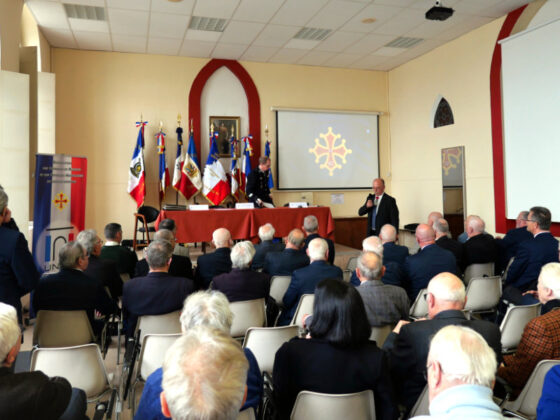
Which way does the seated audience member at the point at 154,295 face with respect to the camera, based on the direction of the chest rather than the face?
away from the camera

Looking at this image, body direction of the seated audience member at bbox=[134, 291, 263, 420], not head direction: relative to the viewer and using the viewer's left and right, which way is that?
facing away from the viewer

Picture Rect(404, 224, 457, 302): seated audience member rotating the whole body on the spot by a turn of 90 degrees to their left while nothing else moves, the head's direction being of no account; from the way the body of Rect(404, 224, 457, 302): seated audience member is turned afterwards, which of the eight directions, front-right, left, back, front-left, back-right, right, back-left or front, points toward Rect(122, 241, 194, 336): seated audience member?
front

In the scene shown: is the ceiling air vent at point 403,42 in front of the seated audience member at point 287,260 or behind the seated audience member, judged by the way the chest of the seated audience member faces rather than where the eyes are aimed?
in front

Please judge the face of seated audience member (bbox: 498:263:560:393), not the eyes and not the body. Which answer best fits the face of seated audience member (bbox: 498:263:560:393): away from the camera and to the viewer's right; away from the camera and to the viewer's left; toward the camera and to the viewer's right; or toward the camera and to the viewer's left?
away from the camera and to the viewer's left

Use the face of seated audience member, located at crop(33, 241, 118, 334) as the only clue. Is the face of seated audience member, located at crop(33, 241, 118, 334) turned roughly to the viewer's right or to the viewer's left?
to the viewer's right

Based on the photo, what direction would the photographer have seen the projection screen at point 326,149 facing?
facing the viewer

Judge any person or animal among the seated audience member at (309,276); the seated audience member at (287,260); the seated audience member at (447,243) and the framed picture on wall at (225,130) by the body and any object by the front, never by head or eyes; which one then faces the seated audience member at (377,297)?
the framed picture on wall

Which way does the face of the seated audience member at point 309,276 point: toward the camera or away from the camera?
away from the camera

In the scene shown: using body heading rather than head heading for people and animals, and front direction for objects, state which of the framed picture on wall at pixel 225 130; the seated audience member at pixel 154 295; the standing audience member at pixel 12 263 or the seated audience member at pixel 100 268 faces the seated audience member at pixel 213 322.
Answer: the framed picture on wall

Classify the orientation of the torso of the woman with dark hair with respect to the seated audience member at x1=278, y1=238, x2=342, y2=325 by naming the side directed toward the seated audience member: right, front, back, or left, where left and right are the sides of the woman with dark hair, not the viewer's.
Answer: front

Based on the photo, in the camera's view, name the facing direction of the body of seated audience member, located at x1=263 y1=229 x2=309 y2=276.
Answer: away from the camera

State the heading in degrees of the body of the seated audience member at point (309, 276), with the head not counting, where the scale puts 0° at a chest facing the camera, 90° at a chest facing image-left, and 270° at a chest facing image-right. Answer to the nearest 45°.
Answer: approximately 180°

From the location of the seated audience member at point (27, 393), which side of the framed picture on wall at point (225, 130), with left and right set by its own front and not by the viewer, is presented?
front

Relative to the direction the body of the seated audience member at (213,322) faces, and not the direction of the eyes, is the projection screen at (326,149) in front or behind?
in front

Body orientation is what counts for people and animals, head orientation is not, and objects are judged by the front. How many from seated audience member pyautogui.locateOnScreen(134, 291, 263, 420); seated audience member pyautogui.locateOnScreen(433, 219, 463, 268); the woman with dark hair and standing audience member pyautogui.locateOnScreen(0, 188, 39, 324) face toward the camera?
0

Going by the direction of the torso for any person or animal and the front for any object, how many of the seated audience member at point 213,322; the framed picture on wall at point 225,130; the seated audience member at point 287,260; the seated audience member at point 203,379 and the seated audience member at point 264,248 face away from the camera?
4

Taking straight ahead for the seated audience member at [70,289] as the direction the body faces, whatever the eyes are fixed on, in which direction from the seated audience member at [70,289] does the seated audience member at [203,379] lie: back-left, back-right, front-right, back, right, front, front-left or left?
back-right

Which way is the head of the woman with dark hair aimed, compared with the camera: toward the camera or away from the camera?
away from the camera

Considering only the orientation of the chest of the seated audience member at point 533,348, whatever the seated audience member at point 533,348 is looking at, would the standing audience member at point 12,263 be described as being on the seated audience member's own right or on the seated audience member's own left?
on the seated audience member's own left
